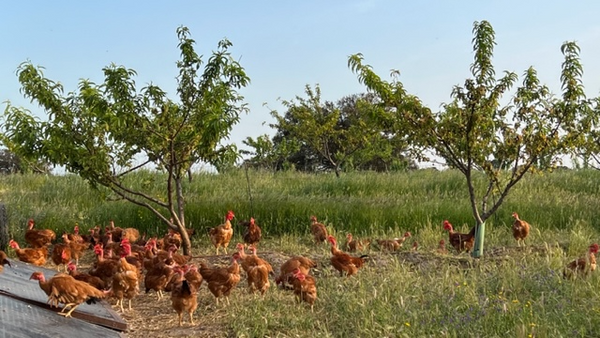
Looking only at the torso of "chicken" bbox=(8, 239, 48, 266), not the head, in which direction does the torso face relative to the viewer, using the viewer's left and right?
facing to the left of the viewer

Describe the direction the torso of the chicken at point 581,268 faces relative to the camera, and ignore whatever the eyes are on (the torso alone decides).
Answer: to the viewer's right

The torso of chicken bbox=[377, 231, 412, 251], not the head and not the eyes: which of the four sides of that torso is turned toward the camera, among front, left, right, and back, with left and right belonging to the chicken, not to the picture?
right

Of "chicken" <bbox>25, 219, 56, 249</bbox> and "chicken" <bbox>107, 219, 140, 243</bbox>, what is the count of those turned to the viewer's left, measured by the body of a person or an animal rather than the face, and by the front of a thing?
2

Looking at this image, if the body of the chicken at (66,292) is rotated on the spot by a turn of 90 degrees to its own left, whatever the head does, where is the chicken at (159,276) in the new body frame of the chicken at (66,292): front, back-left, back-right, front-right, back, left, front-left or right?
back-left

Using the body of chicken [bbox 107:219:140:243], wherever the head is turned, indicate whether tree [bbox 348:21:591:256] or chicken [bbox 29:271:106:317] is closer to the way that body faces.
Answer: the chicken

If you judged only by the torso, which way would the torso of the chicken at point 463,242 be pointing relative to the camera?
to the viewer's left

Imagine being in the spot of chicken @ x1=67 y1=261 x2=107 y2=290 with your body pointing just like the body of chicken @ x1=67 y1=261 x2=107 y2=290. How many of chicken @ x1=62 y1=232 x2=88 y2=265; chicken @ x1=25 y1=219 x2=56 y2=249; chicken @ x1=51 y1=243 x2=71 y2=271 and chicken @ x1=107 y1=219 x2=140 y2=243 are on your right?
4

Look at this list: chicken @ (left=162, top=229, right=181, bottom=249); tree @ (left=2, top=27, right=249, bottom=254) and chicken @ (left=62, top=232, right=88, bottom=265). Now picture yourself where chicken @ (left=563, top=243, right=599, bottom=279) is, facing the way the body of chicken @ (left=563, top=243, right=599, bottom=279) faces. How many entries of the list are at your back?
3

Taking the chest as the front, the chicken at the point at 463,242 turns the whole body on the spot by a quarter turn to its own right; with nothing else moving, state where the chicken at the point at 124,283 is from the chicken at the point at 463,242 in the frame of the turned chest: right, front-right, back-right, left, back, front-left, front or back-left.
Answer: back-left

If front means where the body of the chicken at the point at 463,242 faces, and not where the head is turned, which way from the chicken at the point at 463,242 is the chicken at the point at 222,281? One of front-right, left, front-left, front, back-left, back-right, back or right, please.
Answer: front-left

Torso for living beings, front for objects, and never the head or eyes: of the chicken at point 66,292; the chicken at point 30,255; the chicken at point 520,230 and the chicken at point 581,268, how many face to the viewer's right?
1

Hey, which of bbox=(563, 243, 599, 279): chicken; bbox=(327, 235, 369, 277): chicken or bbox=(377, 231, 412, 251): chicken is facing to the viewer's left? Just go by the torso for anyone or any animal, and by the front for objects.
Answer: bbox=(327, 235, 369, 277): chicken

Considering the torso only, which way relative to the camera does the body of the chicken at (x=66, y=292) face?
to the viewer's left
